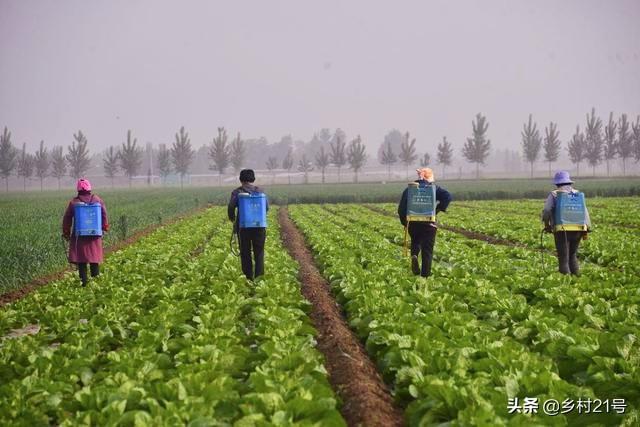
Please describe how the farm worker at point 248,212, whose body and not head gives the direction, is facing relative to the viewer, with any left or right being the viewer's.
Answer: facing away from the viewer

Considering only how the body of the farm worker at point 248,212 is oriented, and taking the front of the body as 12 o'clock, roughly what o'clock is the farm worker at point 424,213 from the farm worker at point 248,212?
the farm worker at point 424,213 is roughly at 3 o'clock from the farm worker at point 248,212.

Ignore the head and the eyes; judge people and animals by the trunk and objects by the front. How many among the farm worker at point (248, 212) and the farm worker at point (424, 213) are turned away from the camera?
2

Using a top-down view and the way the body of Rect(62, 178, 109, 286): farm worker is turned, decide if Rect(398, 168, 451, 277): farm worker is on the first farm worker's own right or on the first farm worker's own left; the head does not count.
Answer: on the first farm worker's own right

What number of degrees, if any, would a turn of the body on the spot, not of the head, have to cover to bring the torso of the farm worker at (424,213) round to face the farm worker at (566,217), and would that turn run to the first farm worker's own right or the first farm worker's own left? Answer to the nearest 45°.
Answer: approximately 90° to the first farm worker's own right

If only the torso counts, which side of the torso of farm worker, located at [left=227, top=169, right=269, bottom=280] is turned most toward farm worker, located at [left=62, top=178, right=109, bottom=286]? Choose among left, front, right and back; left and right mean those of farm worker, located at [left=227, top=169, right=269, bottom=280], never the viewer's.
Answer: left

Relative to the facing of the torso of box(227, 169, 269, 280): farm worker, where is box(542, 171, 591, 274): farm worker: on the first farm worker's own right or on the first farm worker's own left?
on the first farm worker's own right

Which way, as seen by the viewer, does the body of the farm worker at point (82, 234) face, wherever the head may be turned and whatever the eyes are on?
away from the camera

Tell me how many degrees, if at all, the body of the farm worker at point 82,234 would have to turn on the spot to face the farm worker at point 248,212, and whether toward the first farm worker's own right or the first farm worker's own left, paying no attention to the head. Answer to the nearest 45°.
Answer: approximately 135° to the first farm worker's own right

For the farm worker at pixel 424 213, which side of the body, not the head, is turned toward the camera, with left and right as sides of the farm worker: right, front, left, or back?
back
